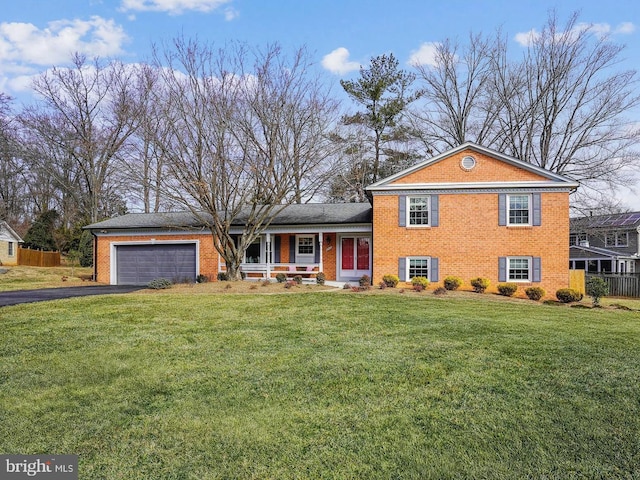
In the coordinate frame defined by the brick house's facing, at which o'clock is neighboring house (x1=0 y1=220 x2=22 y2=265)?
The neighboring house is roughly at 4 o'clock from the brick house.

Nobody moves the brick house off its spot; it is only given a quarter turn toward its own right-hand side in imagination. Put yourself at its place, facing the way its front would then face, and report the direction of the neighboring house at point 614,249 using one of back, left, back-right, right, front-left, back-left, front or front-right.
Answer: back-right

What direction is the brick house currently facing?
toward the camera

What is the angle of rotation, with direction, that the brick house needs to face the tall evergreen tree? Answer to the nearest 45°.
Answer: approximately 180°

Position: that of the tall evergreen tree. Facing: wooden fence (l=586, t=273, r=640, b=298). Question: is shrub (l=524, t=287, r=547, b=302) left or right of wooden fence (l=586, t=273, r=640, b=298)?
right
